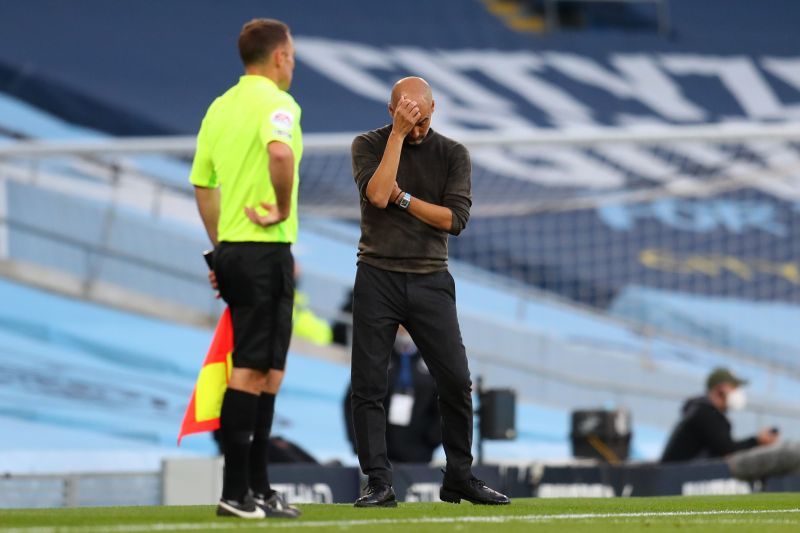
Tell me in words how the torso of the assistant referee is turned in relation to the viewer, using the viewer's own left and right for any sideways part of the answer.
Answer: facing away from the viewer and to the right of the viewer

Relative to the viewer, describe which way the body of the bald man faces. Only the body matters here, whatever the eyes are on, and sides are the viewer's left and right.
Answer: facing the viewer

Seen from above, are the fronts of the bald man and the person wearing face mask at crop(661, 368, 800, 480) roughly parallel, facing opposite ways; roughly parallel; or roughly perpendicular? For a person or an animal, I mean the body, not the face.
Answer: roughly perpendicular

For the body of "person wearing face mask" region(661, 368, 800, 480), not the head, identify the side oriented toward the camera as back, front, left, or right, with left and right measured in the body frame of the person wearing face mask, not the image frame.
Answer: right

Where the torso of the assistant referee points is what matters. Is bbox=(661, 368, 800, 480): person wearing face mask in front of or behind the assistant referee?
in front

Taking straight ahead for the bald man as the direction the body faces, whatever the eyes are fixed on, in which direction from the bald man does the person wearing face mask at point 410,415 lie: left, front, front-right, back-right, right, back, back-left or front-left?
back

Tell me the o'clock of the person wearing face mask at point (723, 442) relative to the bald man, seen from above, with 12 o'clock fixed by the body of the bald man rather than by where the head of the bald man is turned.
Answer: The person wearing face mask is roughly at 7 o'clock from the bald man.

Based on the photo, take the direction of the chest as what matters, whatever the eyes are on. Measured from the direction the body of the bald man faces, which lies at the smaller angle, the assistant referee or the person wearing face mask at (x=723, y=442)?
the assistant referee

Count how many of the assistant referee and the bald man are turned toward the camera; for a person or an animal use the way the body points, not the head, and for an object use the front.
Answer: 1

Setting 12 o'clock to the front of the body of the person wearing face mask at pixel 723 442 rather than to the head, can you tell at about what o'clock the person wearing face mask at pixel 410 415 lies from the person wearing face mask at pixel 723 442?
the person wearing face mask at pixel 410 415 is roughly at 5 o'clock from the person wearing face mask at pixel 723 442.

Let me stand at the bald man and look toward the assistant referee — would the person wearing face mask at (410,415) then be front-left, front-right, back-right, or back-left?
back-right
